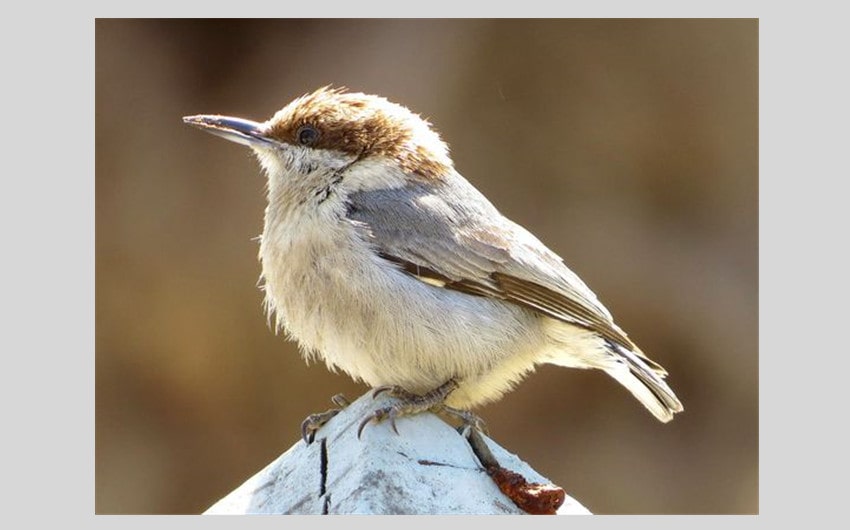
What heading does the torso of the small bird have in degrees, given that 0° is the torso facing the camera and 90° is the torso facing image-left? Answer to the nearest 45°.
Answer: approximately 90°
